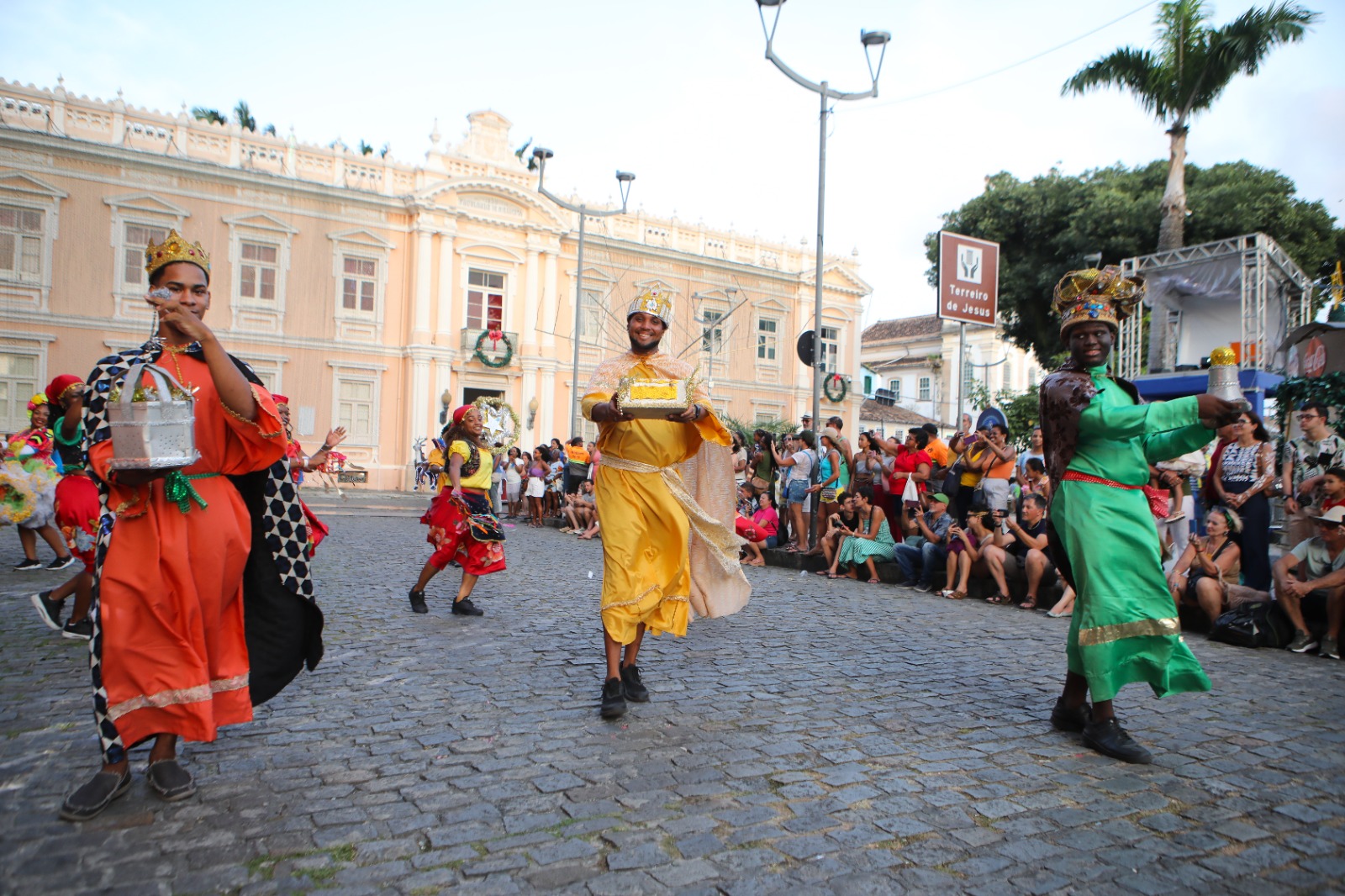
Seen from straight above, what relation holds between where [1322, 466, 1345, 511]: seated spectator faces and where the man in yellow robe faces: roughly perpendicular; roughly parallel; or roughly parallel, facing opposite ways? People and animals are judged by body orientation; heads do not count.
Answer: roughly perpendicular

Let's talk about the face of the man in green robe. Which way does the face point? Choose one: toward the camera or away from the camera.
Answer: toward the camera

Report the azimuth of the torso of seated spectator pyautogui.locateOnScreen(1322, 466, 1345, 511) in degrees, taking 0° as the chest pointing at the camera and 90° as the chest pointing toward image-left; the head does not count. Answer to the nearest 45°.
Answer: approximately 45°

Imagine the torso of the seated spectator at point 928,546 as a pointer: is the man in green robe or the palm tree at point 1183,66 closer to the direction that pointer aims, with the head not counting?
the man in green robe

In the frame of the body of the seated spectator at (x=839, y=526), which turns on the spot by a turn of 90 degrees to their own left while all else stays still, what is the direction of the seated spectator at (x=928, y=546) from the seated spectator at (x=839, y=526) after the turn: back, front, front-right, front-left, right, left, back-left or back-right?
front

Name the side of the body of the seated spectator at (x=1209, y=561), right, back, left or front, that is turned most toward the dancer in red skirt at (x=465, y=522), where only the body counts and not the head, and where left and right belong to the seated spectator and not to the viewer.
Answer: front

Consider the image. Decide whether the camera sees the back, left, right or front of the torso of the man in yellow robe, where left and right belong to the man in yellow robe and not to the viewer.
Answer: front

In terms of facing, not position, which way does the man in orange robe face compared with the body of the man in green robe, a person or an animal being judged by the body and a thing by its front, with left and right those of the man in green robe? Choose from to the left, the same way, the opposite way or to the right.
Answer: the same way

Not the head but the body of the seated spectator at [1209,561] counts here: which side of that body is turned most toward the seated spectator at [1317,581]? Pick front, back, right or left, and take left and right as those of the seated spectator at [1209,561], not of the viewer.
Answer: left

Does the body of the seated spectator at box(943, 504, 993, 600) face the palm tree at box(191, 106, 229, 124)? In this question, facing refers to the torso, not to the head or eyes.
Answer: no

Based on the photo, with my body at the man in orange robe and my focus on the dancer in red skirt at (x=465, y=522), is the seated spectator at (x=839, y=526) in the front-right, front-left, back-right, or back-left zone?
front-right

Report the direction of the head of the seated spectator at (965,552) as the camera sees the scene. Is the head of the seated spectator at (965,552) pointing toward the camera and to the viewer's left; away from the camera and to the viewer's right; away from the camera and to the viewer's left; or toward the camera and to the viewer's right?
toward the camera and to the viewer's left

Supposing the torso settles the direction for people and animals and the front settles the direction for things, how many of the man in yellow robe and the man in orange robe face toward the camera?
2

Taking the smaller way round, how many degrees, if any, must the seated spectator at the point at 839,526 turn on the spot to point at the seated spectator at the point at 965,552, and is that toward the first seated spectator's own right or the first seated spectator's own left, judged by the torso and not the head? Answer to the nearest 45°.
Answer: approximately 90° to the first seated spectator's own left

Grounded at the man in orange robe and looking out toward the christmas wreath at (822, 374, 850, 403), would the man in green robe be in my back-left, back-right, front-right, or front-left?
front-right

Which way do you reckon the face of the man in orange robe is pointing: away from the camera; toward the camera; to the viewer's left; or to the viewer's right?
toward the camera

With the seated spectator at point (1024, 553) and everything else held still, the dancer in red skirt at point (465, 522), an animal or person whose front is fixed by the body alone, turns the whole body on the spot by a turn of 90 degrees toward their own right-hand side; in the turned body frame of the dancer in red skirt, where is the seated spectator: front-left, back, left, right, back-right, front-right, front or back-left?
back-left

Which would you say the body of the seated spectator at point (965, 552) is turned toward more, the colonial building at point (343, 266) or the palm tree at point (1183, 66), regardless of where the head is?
the colonial building

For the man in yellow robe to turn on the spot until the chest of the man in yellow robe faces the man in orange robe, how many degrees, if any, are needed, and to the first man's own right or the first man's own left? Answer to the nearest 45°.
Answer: approximately 45° to the first man's own right

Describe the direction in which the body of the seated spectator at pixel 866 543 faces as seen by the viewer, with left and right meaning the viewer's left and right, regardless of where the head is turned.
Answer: facing the viewer and to the left of the viewer

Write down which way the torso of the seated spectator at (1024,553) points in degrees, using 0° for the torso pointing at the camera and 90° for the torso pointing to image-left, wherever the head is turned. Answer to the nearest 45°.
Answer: approximately 45°

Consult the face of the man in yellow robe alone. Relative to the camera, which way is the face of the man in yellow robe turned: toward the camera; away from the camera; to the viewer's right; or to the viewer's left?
toward the camera

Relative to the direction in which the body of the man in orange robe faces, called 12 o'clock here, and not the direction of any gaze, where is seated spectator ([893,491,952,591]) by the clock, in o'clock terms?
The seated spectator is roughly at 8 o'clock from the man in orange robe.
